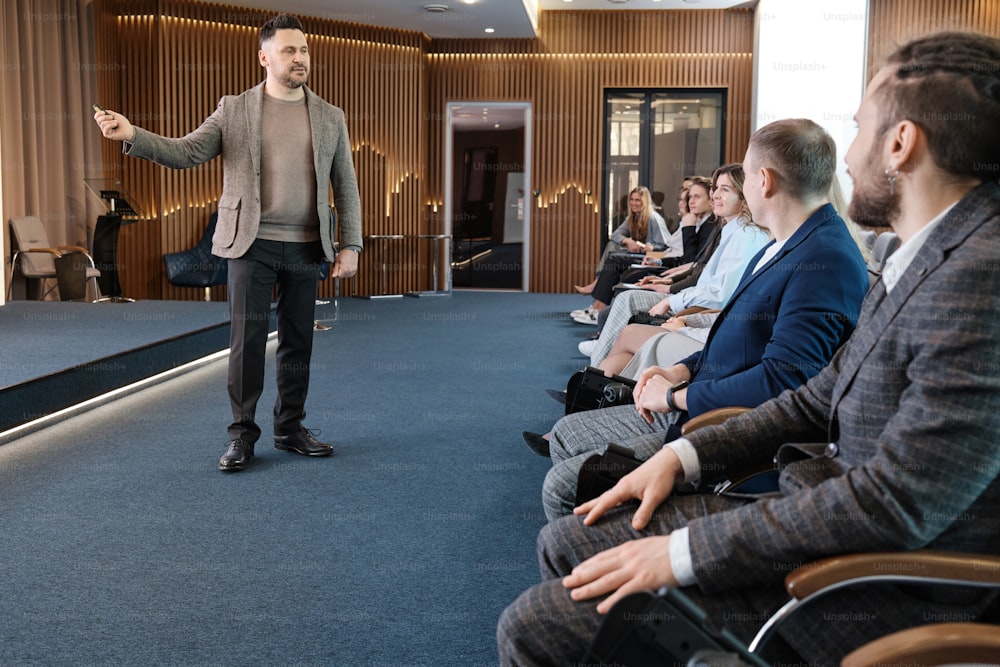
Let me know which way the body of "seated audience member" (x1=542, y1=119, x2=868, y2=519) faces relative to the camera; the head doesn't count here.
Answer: to the viewer's left

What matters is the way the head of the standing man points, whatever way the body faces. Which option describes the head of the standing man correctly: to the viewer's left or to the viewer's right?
to the viewer's right

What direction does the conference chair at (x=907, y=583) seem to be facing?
to the viewer's left

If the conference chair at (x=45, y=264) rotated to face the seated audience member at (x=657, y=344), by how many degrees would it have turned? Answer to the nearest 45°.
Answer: approximately 45° to its right

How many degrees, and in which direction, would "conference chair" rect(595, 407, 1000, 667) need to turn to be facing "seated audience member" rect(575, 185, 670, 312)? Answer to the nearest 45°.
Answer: approximately 90° to its right

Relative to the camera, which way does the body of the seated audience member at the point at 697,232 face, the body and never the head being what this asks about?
to the viewer's left

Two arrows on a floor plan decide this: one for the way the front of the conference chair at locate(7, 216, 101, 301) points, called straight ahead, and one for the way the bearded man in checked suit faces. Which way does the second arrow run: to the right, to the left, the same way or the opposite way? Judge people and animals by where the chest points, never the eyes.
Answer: the opposite way

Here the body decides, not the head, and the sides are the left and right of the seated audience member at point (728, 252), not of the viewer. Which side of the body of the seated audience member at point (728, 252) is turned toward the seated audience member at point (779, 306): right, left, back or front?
left

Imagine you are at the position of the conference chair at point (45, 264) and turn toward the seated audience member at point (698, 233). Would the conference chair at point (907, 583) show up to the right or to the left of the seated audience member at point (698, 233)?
right

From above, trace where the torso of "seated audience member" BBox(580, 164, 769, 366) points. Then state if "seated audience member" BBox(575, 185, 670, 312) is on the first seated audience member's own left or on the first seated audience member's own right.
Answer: on the first seated audience member's own right

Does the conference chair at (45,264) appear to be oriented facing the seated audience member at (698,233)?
yes

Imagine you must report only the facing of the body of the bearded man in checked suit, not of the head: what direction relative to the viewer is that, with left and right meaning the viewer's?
facing to the left of the viewer
